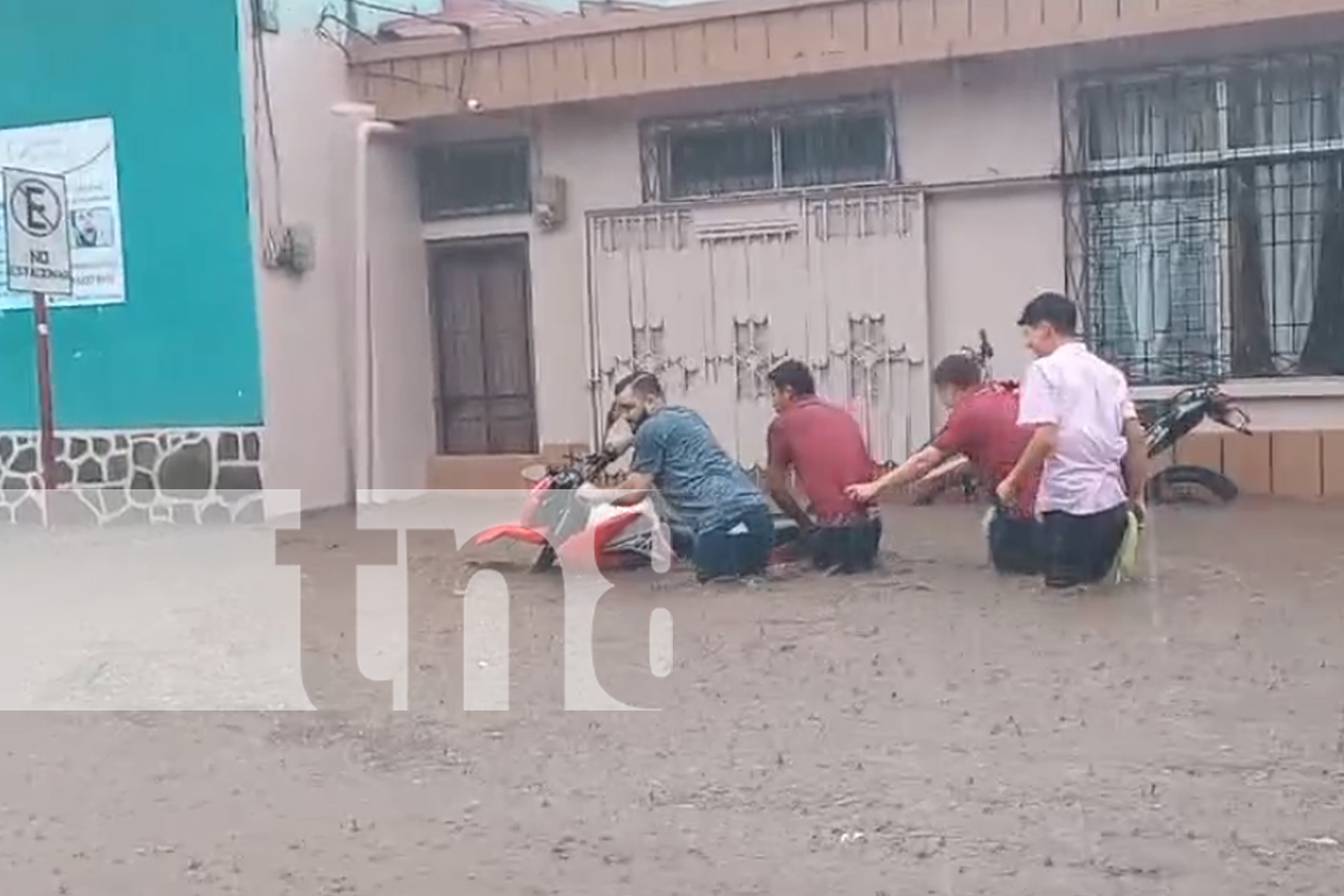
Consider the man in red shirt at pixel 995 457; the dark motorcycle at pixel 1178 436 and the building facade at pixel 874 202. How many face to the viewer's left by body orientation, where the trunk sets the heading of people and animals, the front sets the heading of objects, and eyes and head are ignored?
2

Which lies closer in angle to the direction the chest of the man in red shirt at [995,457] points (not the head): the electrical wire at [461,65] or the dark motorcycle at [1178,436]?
the electrical wire

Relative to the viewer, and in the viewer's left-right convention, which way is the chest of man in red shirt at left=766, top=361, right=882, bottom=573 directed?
facing away from the viewer and to the left of the viewer

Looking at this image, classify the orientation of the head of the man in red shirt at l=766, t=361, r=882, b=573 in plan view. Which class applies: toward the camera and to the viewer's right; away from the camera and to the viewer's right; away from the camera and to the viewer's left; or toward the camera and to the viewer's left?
away from the camera and to the viewer's left

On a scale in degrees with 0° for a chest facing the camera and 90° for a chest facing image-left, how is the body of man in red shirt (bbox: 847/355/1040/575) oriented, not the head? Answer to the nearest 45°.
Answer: approximately 90°

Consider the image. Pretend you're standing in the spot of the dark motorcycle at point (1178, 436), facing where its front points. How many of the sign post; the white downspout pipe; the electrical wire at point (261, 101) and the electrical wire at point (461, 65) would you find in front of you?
4

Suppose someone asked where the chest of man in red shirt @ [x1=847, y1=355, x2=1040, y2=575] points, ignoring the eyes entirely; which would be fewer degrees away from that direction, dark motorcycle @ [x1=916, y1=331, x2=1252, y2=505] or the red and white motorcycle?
the red and white motorcycle

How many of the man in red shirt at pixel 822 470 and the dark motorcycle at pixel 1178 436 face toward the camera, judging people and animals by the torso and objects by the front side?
0

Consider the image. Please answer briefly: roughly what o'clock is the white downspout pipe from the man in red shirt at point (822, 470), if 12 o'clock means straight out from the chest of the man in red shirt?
The white downspout pipe is roughly at 12 o'clock from the man in red shirt.

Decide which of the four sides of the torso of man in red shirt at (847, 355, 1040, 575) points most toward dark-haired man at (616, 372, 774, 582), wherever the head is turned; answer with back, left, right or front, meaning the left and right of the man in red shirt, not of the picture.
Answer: front

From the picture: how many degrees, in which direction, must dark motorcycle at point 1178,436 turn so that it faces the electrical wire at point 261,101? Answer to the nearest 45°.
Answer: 0° — it already faces it

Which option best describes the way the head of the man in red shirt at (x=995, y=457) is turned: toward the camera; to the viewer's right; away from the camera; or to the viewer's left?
to the viewer's left

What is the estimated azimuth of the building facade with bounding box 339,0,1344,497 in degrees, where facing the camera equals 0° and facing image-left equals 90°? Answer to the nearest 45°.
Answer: approximately 0°

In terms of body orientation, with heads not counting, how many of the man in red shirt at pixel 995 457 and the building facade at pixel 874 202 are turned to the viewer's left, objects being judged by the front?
1

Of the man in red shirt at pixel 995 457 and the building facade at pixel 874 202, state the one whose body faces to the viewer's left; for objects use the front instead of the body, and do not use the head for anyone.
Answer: the man in red shirt

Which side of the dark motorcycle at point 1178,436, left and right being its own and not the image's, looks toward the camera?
left
